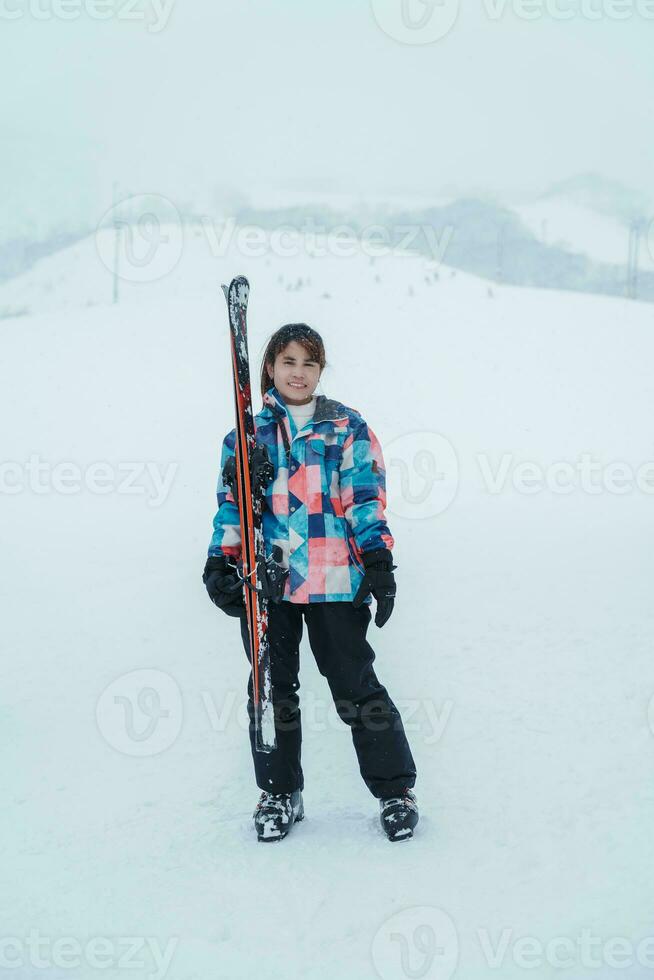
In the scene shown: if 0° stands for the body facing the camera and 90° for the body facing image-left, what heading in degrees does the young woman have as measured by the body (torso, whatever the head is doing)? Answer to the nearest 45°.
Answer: approximately 0°
